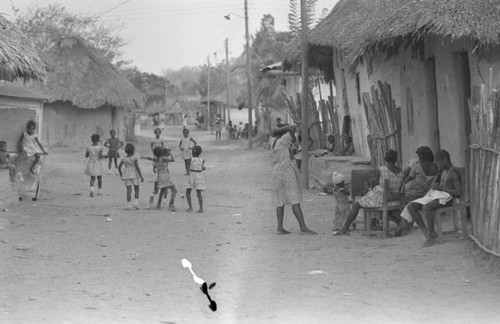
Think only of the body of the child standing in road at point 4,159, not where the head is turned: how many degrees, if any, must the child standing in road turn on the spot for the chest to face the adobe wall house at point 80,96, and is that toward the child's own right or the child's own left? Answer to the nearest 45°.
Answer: approximately 90° to the child's own left

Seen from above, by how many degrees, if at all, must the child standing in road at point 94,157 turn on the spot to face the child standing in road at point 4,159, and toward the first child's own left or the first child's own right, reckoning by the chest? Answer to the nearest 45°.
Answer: approximately 135° to the first child's own left

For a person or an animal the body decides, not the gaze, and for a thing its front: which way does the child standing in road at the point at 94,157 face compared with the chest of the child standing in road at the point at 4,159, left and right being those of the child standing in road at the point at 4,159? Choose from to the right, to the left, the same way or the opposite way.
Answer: to the left

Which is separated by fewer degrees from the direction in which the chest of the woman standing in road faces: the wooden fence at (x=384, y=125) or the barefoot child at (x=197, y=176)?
the wooden fence

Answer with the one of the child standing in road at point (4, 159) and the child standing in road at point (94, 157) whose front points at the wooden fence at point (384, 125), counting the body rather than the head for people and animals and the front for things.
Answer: the child standing in road at point (4, 159)
